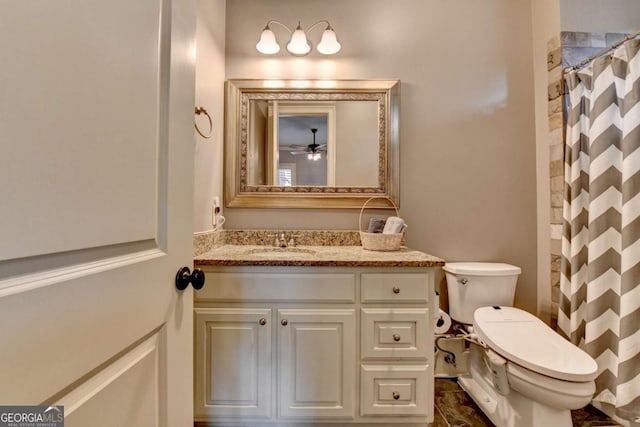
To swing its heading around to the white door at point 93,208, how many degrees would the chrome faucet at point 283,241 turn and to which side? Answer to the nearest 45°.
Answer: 0° — it already faces it

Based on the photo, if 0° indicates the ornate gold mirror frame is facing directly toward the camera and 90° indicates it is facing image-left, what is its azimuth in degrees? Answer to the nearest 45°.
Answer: approximately 0°

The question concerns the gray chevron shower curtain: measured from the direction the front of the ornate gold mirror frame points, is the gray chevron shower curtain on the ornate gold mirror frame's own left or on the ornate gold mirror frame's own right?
on the ornate gold mirror frame's own left
